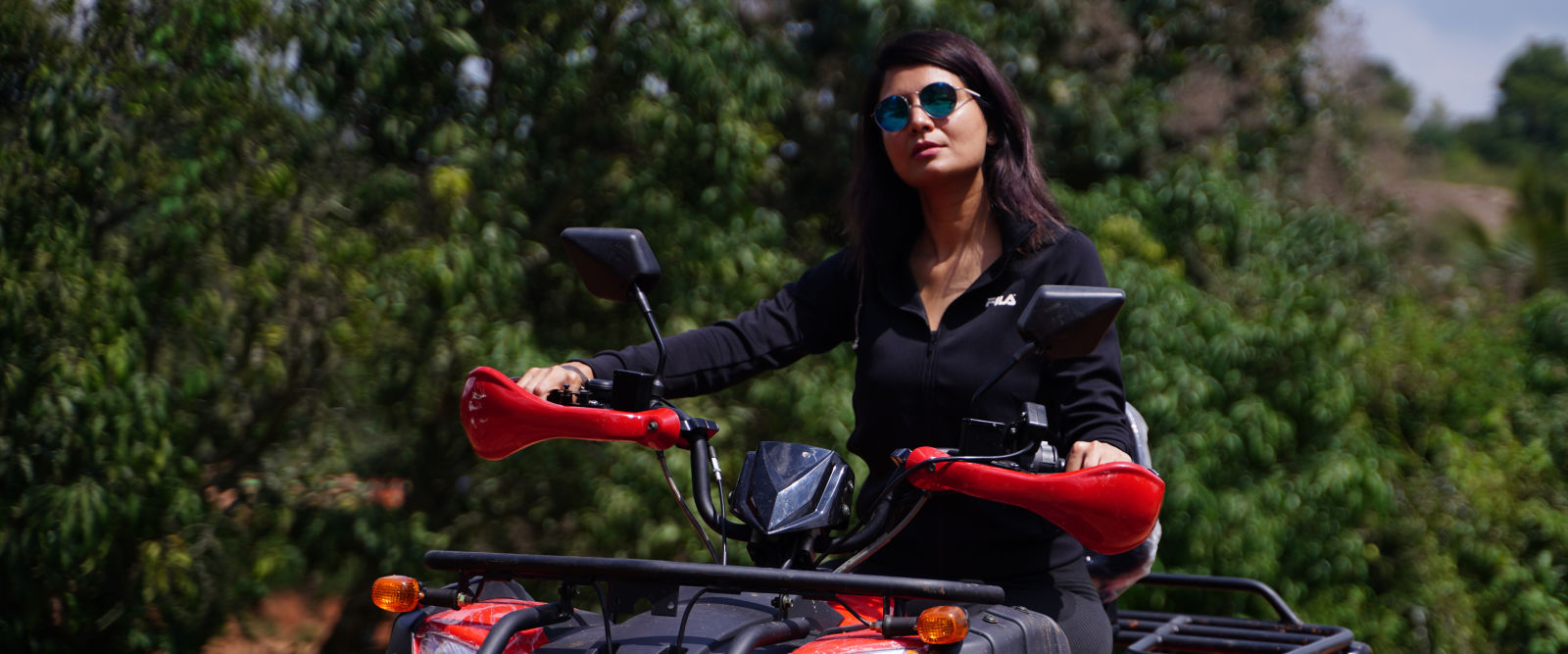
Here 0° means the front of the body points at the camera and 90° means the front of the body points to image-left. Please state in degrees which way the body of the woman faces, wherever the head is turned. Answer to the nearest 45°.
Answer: approximately 0°

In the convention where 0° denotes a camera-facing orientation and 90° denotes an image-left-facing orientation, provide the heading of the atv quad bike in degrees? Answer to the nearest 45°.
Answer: approximately 45°
